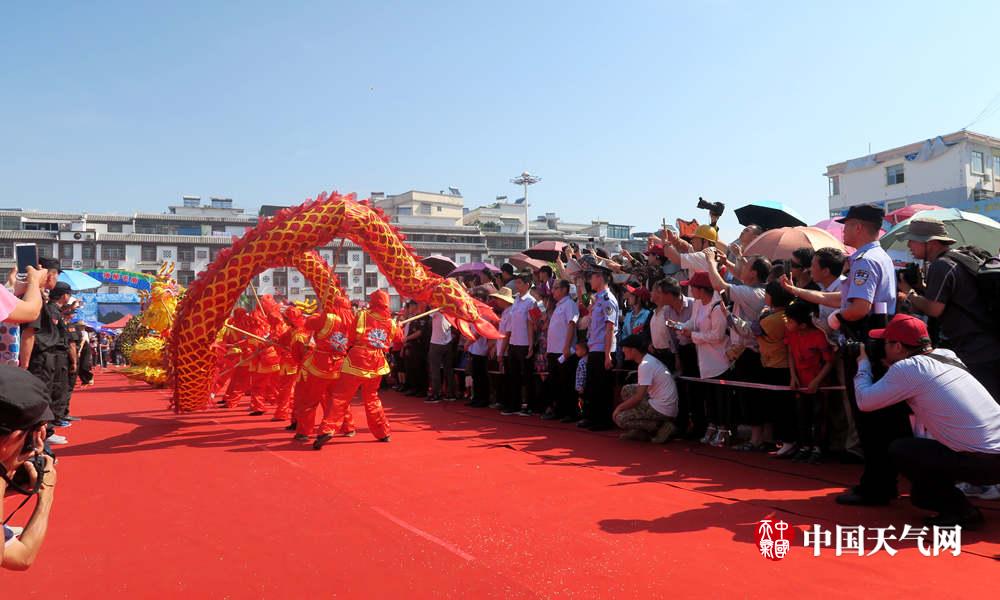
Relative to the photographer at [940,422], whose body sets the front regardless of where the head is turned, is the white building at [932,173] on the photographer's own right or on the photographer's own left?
on the photographer's own right

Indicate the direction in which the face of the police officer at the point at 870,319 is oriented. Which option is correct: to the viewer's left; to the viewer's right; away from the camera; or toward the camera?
to the viewer's left

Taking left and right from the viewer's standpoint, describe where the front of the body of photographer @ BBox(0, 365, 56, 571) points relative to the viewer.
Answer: facing to the right of the viewer

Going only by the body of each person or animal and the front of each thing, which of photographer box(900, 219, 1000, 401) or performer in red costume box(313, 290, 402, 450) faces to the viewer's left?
the photographer

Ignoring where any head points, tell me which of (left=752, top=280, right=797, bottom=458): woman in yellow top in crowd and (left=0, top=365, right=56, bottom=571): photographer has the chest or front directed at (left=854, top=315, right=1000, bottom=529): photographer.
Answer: (left=0, top=365, right=56, bottom=571): photographer

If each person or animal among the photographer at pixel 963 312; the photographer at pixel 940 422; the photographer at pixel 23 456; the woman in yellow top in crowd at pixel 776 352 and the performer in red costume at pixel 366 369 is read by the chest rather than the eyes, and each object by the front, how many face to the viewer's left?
3

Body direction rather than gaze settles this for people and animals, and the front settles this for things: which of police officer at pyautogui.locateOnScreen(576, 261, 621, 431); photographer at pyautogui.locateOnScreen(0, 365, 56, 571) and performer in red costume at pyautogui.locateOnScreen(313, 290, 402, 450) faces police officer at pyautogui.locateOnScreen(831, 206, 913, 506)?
the photographer

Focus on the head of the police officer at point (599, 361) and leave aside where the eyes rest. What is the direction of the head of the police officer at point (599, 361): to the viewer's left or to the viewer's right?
to the viewer's left

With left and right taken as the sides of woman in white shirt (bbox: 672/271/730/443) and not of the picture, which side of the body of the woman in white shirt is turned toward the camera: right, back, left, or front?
left

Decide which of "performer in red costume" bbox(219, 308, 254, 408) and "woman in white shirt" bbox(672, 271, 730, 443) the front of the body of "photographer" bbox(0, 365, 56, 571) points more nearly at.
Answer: the woman in white shirt

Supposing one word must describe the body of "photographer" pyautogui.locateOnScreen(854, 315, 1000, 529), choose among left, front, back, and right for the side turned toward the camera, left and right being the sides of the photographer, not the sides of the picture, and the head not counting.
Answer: left

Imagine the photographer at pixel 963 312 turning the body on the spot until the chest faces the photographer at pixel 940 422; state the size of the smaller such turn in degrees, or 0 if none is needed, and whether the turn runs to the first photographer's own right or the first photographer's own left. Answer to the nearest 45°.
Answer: approximately 90° to the first photographer's own left

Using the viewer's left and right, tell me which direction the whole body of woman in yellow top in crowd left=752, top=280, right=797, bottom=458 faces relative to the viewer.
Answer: facing to the left of the viewer
